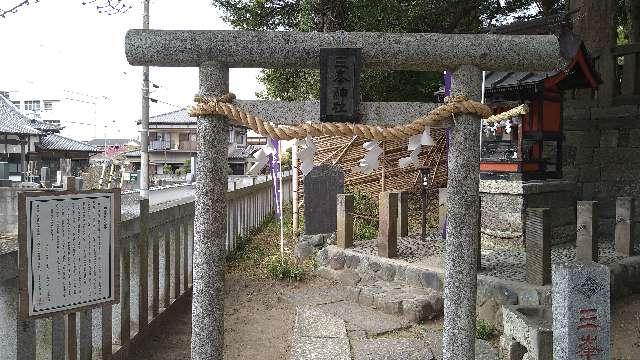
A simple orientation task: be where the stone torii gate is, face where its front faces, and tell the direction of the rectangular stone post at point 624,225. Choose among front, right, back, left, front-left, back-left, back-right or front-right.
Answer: back-left

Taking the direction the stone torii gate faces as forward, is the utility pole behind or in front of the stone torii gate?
behind

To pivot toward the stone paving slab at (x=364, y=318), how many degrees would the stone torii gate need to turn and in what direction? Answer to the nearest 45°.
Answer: approximately 180°

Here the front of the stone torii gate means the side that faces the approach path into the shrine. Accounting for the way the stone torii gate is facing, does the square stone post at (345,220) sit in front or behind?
behind

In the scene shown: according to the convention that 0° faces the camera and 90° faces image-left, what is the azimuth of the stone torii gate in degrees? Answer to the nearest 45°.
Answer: approximately 0°

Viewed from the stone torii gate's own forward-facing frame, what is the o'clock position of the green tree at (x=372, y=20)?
The green tree is roughly at 6 o'clock from the stone torii gate.

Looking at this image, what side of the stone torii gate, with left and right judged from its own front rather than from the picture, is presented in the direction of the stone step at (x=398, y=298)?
back
